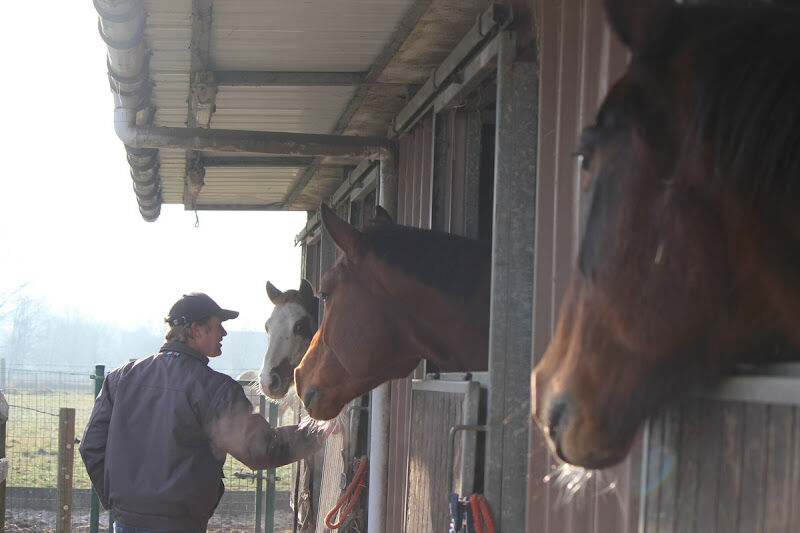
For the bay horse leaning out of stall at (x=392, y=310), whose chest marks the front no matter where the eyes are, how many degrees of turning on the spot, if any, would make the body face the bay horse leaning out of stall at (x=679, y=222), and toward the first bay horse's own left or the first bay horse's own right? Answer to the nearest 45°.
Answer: approximately 90° to the first bay horse's own left

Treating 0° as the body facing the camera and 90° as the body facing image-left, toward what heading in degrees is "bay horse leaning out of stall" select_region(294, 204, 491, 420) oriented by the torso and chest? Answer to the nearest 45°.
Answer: approximately 90°

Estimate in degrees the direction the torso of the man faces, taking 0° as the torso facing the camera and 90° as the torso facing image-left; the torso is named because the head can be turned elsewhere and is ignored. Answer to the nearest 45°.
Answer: approximately 225°

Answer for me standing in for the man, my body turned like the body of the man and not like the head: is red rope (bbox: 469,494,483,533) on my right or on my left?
on my right

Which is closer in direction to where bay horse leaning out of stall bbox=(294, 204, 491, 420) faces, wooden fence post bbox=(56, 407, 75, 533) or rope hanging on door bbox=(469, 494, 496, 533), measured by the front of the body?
the wooden fence post

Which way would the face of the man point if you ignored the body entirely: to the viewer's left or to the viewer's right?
to the viewer's right

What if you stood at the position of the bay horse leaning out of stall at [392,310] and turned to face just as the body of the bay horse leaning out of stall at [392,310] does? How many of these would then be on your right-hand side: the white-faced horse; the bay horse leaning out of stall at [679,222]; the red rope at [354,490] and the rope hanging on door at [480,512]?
2

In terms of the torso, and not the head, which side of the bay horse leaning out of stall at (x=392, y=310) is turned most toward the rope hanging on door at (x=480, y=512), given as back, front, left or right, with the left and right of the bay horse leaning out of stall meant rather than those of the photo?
left

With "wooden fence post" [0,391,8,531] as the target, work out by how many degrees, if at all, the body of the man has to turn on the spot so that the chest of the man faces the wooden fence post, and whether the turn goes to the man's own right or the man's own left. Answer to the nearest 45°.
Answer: approximately 90° to the man's own left

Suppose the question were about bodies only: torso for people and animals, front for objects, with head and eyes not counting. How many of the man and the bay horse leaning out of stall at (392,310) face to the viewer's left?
1
